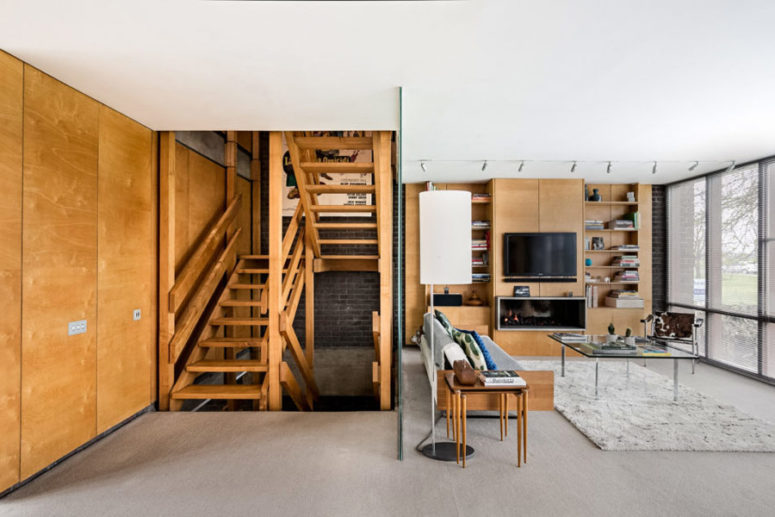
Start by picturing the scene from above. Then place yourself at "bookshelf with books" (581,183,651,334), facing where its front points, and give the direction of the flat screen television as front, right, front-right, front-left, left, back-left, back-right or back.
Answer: front-right

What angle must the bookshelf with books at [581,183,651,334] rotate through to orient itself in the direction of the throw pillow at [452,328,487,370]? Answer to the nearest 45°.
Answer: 0° — it already faces it

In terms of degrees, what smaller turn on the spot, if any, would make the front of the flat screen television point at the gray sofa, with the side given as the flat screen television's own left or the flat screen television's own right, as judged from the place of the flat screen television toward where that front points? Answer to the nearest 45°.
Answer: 0° — it already faces it

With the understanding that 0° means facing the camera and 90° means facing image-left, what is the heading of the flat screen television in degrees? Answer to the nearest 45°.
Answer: approximately 0°

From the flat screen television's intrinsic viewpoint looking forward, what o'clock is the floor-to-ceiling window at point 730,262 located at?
The floor-to-ceiling window is roughly at 9 o'clock from the flat screen television.

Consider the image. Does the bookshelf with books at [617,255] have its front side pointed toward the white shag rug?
yes

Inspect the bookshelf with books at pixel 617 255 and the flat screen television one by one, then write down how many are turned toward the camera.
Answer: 2

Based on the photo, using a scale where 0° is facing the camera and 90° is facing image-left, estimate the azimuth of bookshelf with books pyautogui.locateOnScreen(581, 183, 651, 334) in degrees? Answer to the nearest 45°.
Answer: approximately 0°

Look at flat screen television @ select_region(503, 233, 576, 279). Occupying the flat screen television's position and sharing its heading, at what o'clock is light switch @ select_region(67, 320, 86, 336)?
The light switch is roughly at 1 o'clock from the flat screen television.
